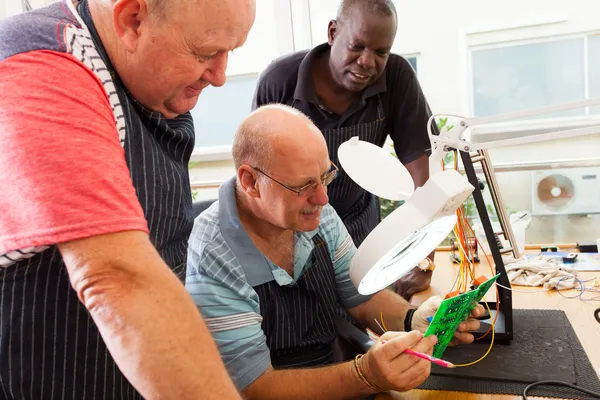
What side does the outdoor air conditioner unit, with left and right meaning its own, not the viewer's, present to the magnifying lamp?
front

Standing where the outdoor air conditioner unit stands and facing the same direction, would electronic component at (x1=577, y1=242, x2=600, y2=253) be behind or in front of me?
in front

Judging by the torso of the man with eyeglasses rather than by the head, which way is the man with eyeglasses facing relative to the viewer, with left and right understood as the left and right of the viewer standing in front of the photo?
facing the viewer and to the right of the viewer

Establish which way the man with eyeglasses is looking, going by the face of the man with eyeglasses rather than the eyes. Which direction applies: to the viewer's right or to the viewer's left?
to the viewer's right

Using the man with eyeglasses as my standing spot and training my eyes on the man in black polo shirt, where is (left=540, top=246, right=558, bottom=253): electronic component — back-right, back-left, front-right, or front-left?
front-right

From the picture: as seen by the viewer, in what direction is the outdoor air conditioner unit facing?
toward the camera

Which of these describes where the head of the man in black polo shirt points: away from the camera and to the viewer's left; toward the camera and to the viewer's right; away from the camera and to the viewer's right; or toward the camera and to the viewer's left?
toward the camera and to the viewer's right

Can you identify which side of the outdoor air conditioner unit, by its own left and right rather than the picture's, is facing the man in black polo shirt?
front

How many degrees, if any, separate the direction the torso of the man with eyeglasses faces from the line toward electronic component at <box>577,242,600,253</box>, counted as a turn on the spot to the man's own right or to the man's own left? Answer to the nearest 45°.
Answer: approximately 90° to the man's own left

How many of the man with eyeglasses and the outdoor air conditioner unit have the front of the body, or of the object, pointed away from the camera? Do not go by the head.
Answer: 0

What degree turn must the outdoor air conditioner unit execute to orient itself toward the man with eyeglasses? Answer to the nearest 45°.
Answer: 0° — it already faces them

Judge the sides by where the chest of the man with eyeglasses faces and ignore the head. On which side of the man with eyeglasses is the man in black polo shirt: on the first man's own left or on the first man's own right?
on the first man's own left
